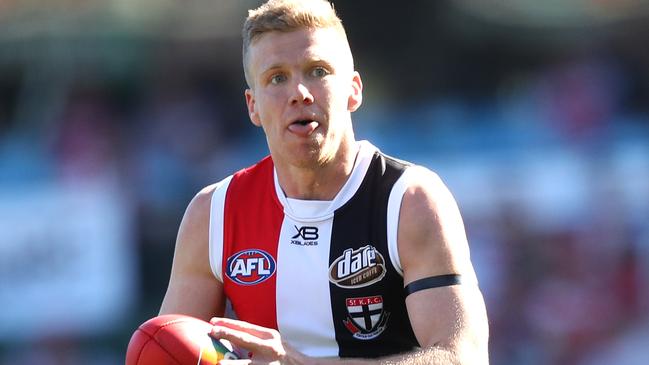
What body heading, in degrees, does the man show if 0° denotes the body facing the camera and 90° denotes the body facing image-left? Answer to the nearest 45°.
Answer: approximately 0°
